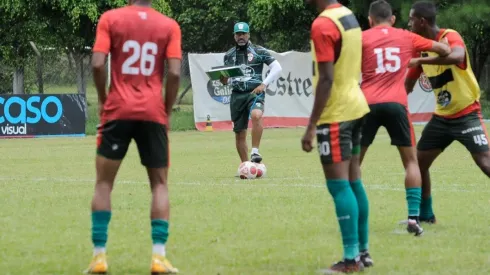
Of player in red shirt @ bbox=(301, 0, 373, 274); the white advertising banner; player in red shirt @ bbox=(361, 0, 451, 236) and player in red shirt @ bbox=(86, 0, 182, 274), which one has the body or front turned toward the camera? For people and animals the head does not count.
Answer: the white advertising banner

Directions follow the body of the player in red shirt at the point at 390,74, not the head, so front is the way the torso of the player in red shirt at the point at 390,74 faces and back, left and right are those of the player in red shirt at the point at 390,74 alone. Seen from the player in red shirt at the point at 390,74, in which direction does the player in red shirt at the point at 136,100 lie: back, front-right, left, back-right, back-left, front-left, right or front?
back-left

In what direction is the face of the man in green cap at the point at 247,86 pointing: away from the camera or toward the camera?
toward the camera

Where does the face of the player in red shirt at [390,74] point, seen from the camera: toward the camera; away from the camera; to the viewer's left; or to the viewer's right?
away from the camera

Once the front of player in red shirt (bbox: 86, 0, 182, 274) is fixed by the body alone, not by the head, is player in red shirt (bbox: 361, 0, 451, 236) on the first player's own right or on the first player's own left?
on the first player's own right

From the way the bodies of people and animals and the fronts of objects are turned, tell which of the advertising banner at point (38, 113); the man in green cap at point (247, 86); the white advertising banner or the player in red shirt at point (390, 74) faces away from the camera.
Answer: the player in red shirt

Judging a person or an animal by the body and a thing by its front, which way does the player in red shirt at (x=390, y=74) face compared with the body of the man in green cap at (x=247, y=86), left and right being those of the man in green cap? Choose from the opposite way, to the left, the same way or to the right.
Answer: the opposite way

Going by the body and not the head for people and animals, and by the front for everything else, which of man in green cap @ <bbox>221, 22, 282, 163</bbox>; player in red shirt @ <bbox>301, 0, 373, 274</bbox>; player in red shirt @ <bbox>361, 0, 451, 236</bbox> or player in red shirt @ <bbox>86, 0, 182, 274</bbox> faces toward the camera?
the man in green cap

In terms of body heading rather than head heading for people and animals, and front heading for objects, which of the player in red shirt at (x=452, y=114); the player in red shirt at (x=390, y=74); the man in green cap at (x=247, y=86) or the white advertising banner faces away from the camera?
the player in red shirt at (x=390, y=74)

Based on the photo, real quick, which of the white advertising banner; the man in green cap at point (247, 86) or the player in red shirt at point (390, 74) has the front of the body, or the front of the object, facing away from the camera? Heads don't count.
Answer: the player in red shirt

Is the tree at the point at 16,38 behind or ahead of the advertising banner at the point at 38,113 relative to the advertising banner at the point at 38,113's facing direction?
behind

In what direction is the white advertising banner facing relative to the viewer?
toward the camera

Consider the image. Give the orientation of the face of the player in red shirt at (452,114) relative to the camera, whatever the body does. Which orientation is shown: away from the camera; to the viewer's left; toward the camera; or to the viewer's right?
to the viewer's left

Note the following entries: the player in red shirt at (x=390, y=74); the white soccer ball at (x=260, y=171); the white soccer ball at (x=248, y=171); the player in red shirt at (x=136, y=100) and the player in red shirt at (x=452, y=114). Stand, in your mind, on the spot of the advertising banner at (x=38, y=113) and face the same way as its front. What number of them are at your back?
0

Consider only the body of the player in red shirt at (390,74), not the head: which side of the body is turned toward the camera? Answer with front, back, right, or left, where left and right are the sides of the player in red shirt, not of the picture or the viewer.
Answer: back

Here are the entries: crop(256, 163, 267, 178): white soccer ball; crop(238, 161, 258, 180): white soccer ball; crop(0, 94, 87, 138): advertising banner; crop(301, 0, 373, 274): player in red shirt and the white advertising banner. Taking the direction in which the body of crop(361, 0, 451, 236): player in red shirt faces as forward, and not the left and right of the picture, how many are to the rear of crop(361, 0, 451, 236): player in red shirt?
1

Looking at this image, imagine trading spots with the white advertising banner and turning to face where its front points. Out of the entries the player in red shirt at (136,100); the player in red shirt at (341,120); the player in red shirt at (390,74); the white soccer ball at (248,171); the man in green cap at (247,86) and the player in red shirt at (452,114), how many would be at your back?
0
